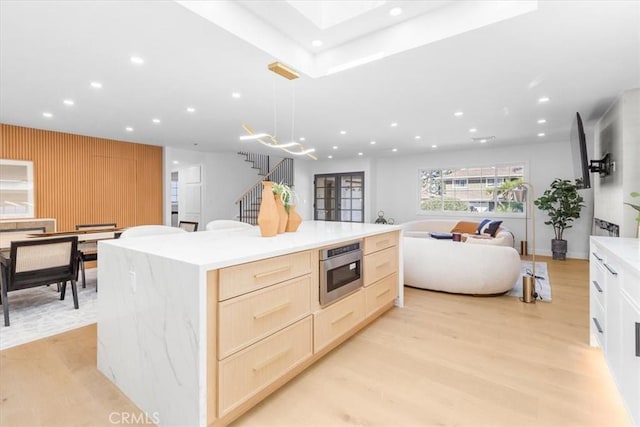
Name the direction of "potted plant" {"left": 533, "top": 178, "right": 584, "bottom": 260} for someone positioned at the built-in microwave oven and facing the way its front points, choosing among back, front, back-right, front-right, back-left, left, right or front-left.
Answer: left

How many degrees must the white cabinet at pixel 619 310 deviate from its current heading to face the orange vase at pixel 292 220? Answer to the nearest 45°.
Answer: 0° — it already faces it

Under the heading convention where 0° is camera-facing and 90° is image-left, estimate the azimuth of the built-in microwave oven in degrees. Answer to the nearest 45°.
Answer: approximately 315°

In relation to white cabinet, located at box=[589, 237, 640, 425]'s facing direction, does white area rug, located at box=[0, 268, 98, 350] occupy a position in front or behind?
in front

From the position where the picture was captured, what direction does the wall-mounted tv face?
facing to the left of the viewer

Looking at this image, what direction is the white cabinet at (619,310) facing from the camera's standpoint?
to the viewer's left

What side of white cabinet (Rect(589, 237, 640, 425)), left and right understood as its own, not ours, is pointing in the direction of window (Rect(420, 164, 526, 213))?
right

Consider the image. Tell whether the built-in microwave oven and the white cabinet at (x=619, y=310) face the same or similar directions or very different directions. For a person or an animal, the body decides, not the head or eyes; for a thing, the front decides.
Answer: very different directions

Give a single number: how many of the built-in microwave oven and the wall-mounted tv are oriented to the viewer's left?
1

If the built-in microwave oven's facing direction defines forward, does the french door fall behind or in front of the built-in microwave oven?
behind

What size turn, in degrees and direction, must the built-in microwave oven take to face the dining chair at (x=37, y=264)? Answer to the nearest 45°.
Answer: approximately 135° to its right

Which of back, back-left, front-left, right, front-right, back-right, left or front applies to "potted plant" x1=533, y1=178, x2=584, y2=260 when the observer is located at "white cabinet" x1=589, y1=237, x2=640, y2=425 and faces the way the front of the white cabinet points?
right

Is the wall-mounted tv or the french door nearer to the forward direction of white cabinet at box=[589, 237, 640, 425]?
the french door

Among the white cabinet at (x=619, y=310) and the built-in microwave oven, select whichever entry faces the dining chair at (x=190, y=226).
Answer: the white cabinet

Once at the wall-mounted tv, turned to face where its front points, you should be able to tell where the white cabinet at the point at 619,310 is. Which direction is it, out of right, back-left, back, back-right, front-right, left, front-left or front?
left

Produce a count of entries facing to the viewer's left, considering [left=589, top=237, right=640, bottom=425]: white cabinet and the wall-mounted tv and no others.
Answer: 2
